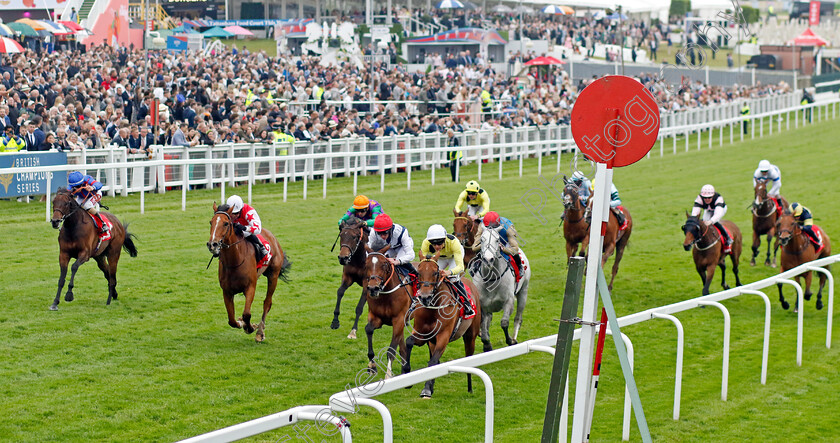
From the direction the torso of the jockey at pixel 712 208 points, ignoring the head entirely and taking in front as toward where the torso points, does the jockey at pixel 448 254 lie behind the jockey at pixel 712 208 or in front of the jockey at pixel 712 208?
in front

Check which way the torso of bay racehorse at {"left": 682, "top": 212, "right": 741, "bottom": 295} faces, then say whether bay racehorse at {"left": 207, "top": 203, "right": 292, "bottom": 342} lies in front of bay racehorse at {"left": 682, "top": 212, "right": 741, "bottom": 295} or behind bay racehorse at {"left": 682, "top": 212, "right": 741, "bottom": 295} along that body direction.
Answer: in front

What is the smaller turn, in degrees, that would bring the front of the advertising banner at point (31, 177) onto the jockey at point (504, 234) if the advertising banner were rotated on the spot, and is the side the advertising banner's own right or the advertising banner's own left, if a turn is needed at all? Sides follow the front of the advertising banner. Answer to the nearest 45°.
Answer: approximately 45° to the advertising banner's own left

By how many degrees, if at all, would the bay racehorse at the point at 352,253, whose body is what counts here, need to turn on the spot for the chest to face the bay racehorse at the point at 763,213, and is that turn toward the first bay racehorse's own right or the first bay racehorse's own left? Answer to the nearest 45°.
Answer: approximately 180°

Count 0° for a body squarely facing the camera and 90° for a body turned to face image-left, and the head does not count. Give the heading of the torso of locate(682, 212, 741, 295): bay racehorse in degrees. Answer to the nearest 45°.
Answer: approximately 45°

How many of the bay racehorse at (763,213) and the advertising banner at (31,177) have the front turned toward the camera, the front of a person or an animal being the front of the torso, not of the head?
2

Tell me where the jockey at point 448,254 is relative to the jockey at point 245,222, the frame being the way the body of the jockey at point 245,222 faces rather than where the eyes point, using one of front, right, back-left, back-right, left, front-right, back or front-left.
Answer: left
